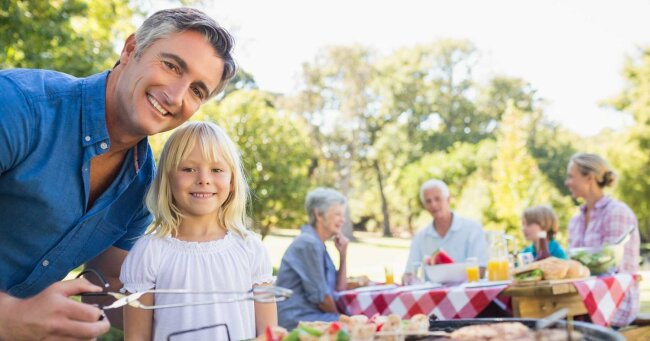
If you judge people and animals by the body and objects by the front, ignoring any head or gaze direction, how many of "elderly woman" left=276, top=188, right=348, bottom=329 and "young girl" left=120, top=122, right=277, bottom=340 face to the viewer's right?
1

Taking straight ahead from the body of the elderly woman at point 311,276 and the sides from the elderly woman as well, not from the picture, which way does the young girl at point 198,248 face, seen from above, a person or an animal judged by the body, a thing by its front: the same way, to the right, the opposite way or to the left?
to the right

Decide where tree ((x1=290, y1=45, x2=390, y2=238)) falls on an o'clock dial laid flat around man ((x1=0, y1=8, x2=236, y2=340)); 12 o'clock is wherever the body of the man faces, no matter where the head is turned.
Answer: The tree is roughly at 8 o'clock from the man.

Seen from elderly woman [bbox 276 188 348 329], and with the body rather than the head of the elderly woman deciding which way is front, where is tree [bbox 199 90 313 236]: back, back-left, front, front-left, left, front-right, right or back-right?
left

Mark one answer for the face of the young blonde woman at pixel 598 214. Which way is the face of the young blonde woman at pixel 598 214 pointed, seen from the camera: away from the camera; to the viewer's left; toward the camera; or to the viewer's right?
to the viewer's left

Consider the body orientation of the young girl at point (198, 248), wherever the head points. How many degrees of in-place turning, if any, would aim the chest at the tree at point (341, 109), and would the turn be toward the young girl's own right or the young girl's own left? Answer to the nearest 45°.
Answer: approximately 180°

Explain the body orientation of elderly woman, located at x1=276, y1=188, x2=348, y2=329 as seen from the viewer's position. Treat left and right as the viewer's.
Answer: facing to the right of the viewer

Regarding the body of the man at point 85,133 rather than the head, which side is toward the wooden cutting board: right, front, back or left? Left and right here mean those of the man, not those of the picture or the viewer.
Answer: left

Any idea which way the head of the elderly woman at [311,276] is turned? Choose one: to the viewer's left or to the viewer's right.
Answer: to the viewer's right

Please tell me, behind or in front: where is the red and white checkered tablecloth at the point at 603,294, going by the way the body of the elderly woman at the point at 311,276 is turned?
in front

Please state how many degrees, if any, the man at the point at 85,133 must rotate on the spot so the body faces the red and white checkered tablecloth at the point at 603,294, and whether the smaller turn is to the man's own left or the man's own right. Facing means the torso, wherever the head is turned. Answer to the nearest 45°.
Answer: approximately 90° to the man's own left

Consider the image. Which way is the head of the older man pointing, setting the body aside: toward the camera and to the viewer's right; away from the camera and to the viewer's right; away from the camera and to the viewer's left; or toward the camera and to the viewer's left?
toward the camera and to the viewer's left

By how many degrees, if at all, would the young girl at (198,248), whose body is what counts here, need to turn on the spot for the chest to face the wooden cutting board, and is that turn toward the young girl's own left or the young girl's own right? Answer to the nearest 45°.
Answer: approximately 135° to the young girl's own left

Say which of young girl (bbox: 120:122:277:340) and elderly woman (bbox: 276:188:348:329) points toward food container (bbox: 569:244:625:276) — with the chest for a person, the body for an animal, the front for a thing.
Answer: the elderly woman

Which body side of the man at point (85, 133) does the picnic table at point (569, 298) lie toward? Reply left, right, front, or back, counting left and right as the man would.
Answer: left

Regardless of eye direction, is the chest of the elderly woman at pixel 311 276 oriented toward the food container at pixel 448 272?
yes

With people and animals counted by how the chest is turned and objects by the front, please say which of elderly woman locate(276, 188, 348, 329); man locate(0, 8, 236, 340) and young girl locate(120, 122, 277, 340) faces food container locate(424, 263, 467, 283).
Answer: the elderly woman
